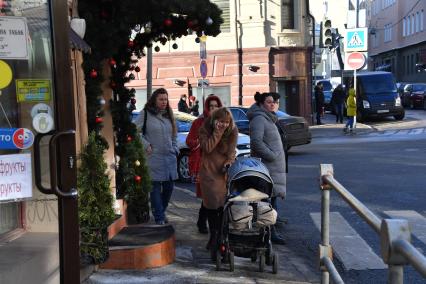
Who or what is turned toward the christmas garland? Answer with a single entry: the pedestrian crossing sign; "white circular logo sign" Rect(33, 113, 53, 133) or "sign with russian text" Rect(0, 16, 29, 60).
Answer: the pedestrian crossing sign

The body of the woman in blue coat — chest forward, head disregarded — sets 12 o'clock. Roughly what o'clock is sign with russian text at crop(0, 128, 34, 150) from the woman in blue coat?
The sign with russian text is roughly at 2 o'clock from the woman in blue coat.

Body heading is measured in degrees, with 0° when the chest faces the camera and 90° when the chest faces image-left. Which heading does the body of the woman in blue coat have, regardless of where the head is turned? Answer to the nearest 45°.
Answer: approximately 315°

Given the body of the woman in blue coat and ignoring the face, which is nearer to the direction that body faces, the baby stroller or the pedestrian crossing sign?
the baby stroller

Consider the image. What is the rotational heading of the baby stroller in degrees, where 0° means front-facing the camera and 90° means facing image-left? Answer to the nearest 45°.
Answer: approximately 0°
